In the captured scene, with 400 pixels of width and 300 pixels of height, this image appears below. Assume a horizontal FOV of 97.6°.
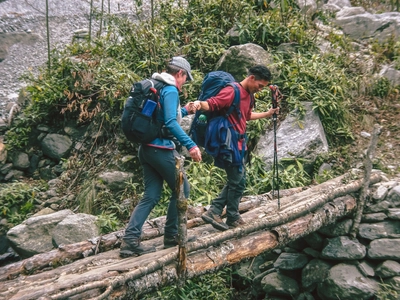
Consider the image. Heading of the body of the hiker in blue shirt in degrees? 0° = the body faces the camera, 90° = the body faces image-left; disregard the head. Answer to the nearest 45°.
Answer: approximately 270°

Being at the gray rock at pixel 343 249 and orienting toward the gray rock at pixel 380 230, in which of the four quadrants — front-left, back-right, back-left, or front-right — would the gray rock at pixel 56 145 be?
back-left

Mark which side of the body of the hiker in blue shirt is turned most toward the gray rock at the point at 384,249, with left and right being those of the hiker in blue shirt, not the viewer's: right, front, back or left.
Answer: front
